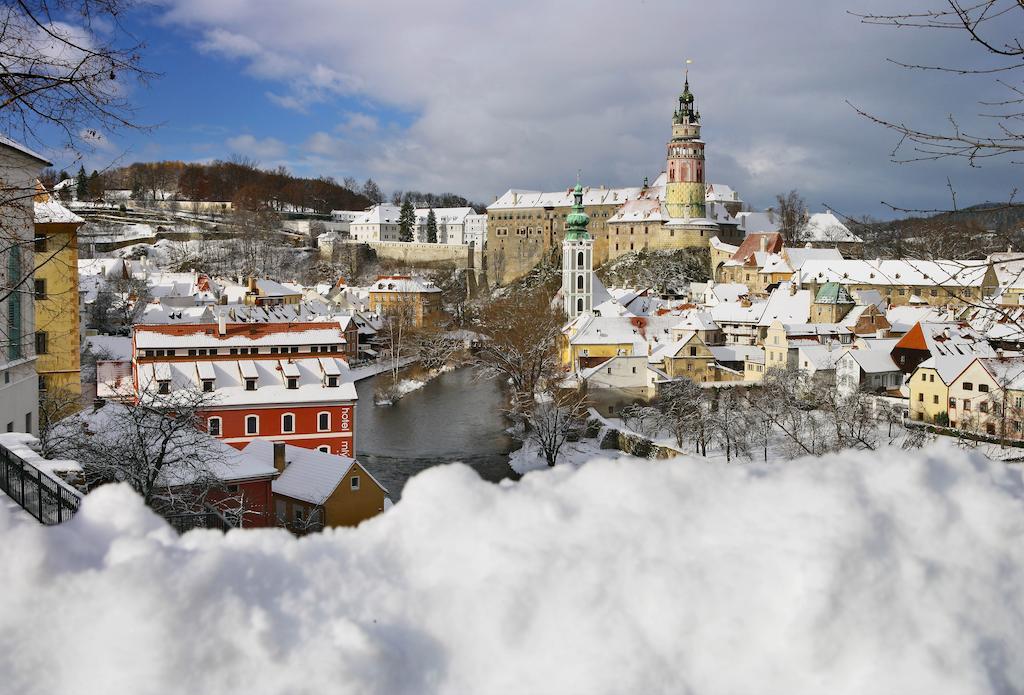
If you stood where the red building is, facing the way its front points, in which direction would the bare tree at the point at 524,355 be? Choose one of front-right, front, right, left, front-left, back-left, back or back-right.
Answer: back-left

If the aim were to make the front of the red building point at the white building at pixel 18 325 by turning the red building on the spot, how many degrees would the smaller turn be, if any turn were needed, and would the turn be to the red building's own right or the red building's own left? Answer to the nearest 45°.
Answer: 0° — it already faces it

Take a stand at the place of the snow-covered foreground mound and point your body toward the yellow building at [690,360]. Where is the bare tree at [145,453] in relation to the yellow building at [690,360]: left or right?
left

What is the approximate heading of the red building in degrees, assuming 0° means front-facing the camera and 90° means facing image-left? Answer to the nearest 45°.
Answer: approximately 0°

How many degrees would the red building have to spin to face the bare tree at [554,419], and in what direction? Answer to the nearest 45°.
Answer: approximately 90° to its left
